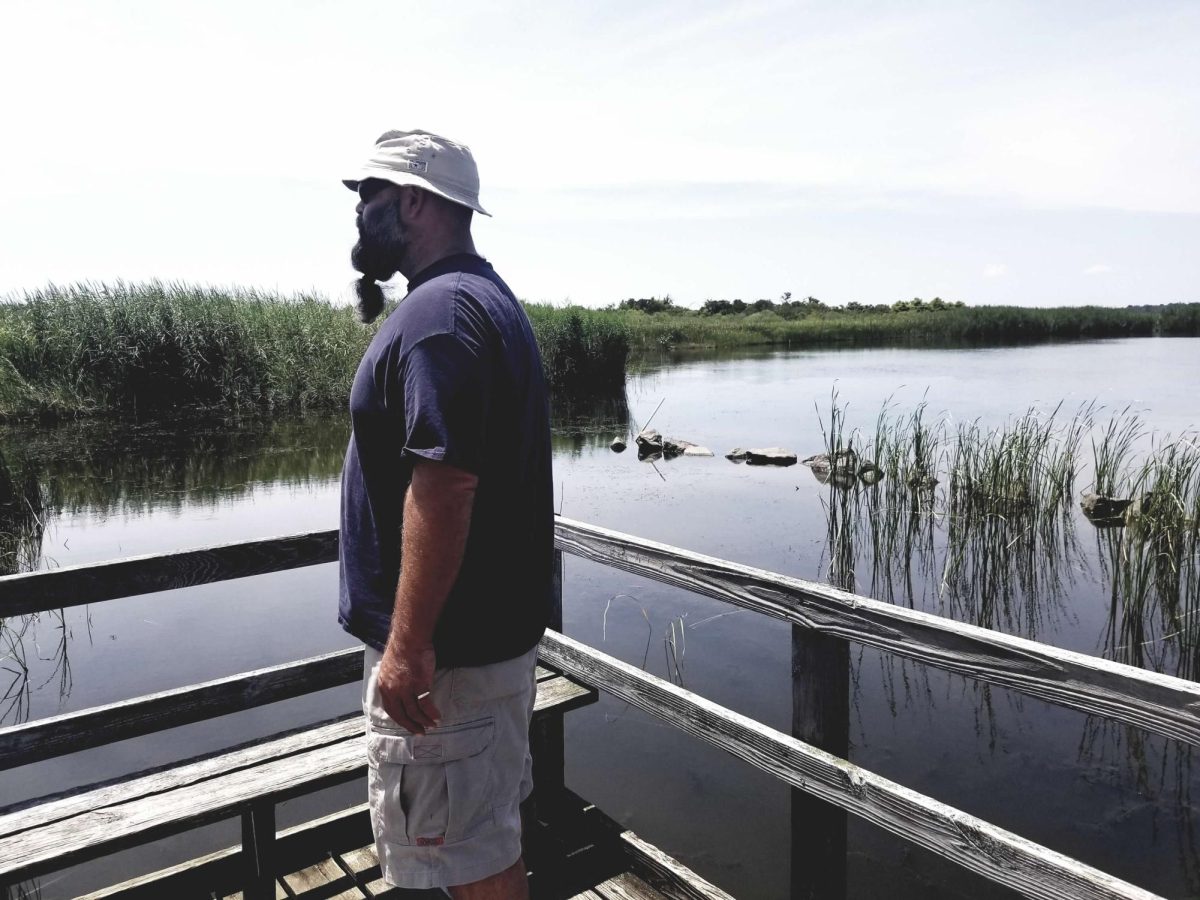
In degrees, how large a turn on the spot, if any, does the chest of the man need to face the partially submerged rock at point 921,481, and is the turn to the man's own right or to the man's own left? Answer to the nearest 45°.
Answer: approximately 135° to the man's own right

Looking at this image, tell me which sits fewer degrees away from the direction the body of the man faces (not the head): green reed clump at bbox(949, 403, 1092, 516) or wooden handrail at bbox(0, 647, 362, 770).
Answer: the wooden handrail

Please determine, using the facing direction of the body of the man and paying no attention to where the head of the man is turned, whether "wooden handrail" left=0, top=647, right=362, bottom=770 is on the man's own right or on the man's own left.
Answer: on the man's own right

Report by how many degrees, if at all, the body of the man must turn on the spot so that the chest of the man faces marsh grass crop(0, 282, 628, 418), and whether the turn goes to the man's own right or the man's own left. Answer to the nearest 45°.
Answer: approximately 90° to the man's own right

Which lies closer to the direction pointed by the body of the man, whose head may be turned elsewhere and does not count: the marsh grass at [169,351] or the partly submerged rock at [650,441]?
the marsh grass

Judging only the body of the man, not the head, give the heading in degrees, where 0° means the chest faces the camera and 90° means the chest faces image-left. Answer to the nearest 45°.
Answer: approximately 90°

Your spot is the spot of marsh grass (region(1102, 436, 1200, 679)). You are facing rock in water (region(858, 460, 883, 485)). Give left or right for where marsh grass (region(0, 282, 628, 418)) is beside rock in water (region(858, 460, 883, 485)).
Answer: left

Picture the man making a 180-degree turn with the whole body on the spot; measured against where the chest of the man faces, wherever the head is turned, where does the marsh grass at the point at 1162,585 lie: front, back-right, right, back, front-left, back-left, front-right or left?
front-left

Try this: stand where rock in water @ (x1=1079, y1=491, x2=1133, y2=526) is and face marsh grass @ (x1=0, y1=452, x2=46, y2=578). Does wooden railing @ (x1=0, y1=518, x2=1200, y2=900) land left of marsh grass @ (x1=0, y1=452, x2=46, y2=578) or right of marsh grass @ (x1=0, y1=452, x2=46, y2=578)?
left

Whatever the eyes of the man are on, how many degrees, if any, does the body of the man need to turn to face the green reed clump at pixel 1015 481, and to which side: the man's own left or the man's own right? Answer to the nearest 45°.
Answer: approximately 135° to the man's own right
